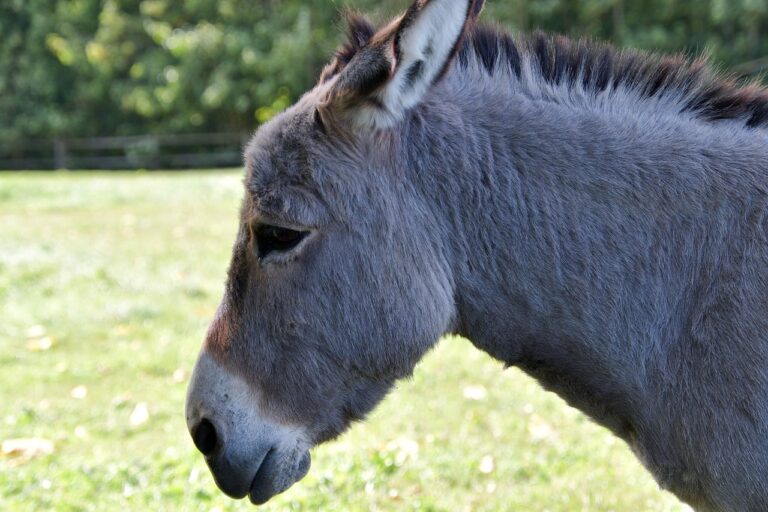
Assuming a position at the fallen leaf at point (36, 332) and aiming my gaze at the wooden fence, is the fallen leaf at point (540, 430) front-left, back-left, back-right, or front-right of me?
back-right

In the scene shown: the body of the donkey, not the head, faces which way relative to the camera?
to the viewer's left
